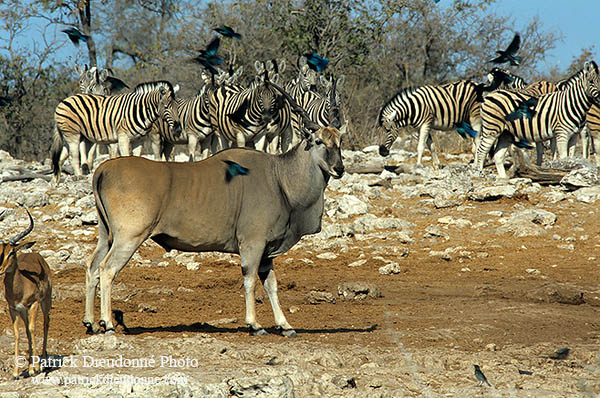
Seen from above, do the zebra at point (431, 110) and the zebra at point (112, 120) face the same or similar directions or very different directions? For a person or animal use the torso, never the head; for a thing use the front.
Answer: very different directions

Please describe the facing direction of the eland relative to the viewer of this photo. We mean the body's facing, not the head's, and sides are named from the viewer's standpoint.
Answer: facing to the right of the viewer

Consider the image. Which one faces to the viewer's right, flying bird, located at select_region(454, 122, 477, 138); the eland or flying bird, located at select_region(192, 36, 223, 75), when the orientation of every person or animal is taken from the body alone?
the eland

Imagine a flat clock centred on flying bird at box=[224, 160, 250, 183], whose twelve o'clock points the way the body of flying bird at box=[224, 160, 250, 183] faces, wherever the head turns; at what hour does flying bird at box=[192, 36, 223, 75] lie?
flying bird at box=[192, 36, 223, 75] is roughly at 3 o'clock from flying bird at box=[224, 160, 250, 183].

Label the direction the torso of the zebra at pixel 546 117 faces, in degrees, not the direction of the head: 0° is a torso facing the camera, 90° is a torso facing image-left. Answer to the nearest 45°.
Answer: approximately 270°
